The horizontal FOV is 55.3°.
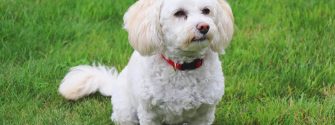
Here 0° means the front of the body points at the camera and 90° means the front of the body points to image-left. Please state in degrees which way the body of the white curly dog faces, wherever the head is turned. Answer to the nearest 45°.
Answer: approximately 315°
